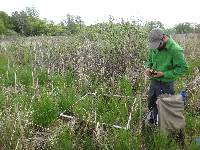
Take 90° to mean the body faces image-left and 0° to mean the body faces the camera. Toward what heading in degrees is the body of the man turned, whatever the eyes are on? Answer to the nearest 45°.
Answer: approximately 45°

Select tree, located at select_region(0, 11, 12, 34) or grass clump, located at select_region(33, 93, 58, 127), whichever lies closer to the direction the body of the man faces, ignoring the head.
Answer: the grass clump

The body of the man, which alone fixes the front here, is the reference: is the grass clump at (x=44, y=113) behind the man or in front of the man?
in front

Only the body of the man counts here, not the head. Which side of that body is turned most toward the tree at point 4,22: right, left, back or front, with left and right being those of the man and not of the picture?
right

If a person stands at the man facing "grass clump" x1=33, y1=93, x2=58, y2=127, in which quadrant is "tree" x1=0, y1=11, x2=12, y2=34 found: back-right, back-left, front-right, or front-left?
front-right

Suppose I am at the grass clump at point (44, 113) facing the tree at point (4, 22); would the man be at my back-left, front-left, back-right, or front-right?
back-right
